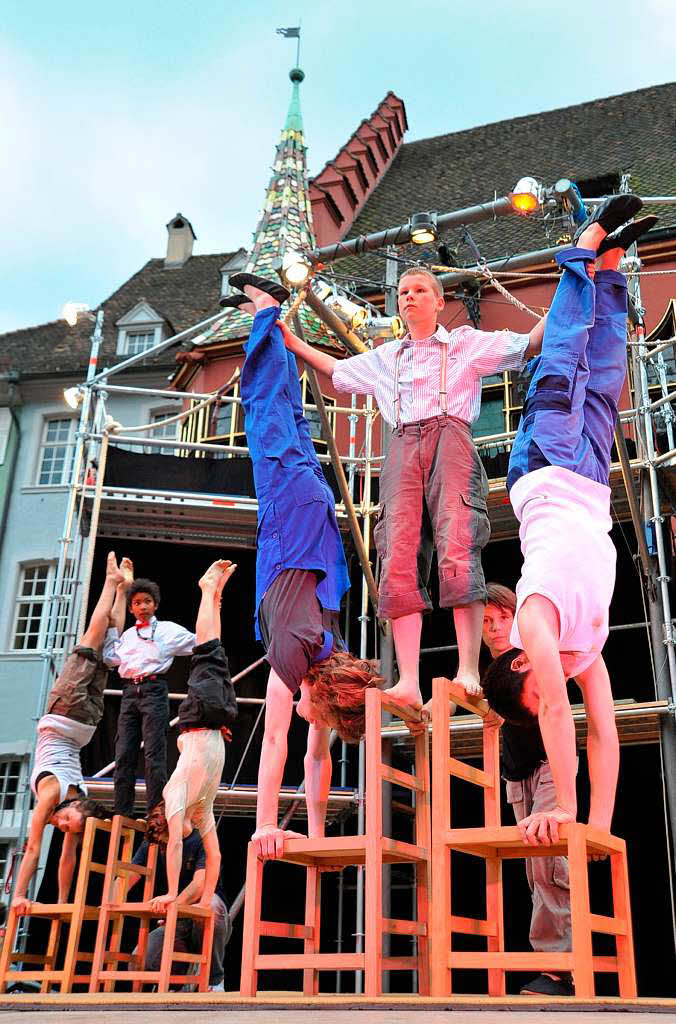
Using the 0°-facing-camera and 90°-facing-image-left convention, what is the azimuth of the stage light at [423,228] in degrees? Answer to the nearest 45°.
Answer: approximately 0°

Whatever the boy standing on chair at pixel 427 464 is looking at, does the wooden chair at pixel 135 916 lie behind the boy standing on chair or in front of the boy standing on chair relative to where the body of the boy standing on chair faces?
behind

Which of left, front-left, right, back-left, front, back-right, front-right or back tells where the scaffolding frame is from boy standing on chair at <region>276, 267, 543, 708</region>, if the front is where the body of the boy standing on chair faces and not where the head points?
back
